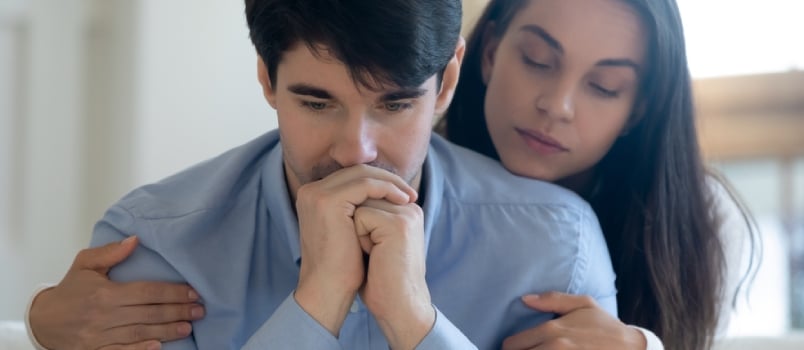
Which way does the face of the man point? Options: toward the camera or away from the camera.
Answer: toward the camera

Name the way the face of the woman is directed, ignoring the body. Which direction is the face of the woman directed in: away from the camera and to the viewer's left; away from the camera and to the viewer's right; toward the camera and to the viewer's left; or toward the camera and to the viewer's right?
toward the camera and to the viewer's left

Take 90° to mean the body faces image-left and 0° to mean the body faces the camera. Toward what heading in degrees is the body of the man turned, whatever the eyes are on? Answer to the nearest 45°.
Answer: approximately 0°
